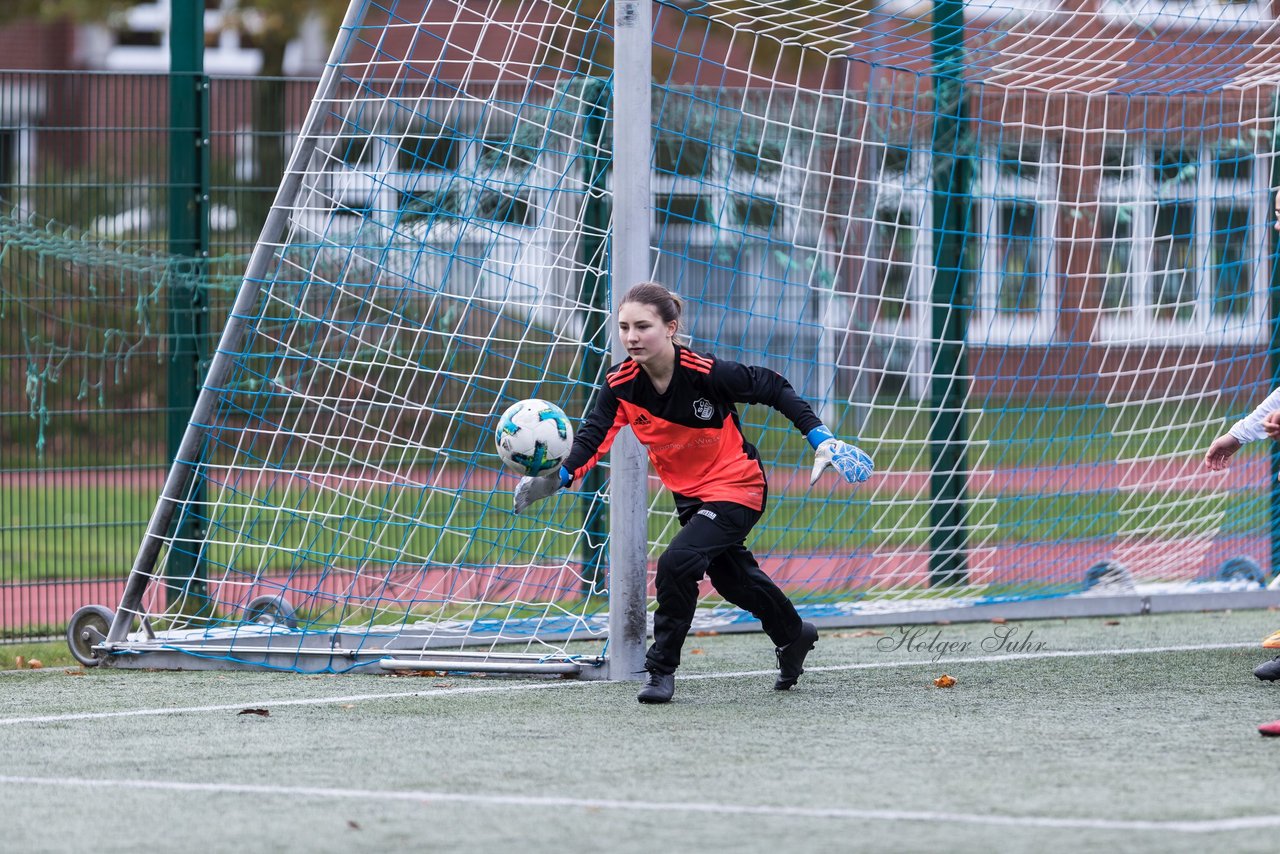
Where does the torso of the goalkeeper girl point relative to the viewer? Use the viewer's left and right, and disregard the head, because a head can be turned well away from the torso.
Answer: facing the viewer and to the left of the viewer

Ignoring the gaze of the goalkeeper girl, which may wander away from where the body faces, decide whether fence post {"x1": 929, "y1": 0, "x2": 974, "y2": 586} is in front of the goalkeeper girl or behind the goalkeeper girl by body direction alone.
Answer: behind

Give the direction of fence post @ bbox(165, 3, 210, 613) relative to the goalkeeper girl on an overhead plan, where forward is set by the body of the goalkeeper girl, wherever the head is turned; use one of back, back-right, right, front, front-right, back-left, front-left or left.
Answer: right

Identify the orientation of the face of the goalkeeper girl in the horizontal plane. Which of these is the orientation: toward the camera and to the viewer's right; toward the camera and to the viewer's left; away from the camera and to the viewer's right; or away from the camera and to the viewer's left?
toward the camera and to the viewer's left

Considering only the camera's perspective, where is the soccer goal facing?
facing the viewer and to the right of the viewer

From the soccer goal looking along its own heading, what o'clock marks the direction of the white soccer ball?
The white soccer ball is roughly at 2 o'clock from the soccer goal.

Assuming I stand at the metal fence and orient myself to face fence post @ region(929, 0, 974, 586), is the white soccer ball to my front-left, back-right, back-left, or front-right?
front-right

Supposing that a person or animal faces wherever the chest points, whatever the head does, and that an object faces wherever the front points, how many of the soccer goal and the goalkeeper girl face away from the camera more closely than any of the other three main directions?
0
